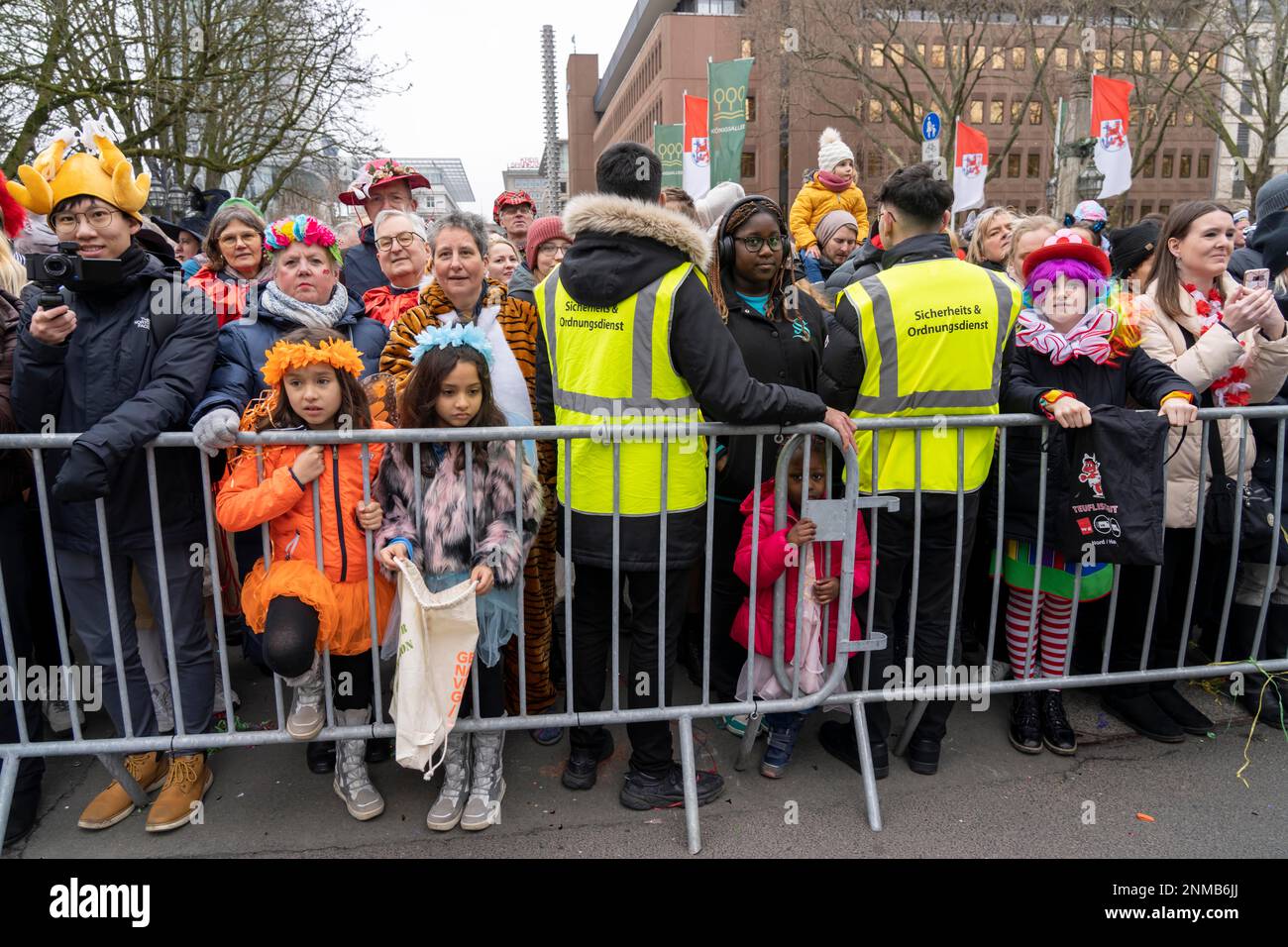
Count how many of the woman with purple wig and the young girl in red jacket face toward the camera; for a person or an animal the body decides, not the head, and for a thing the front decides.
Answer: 2

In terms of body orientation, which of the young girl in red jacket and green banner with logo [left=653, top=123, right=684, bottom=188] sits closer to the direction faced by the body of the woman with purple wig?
the young girl in red jacket

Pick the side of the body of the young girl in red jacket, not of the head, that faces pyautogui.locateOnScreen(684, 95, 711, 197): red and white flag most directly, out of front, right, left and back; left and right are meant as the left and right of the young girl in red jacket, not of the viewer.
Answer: back

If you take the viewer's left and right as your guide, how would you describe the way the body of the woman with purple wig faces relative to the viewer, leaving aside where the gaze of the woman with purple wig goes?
facing the viewer

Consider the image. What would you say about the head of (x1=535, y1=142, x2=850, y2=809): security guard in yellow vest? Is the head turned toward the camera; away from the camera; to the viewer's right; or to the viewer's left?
away from the camera

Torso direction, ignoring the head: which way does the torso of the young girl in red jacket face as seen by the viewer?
toward the camera

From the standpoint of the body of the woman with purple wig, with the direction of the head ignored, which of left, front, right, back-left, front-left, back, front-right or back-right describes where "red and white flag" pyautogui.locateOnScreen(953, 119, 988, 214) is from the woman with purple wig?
back
